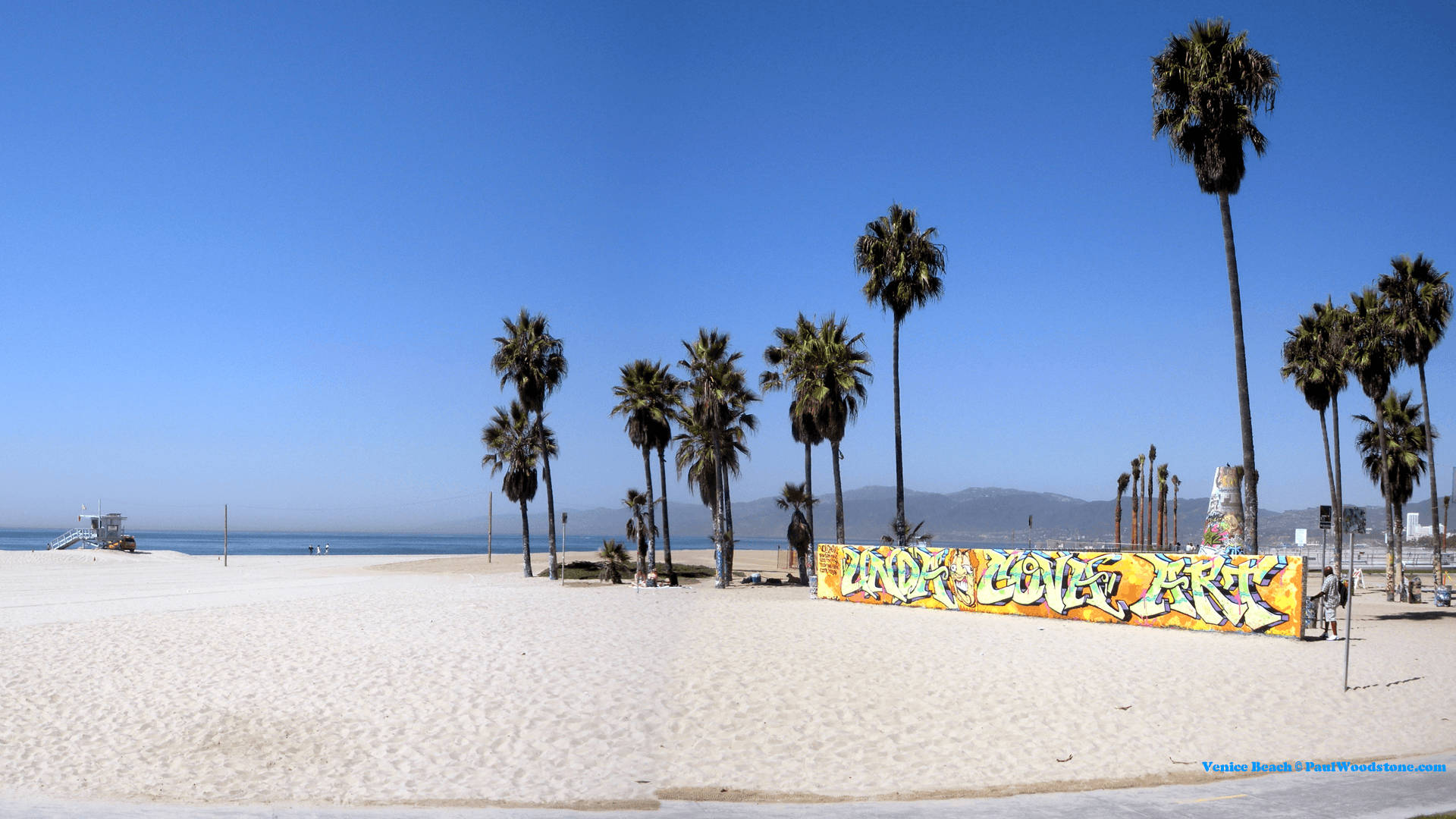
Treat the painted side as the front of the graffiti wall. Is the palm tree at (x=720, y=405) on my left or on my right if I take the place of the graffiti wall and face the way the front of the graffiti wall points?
on my right

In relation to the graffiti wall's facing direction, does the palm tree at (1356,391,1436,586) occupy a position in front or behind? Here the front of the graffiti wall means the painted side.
behind

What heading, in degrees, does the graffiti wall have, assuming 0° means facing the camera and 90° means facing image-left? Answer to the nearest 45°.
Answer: approximately 45°

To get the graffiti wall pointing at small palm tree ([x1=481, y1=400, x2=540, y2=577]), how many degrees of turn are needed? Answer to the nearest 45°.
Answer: approximately 90° to its right

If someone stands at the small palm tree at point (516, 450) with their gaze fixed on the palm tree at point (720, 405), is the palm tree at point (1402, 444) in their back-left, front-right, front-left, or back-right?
front-left

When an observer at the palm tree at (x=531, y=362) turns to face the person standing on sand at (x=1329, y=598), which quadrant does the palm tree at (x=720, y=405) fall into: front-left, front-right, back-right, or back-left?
front-left
